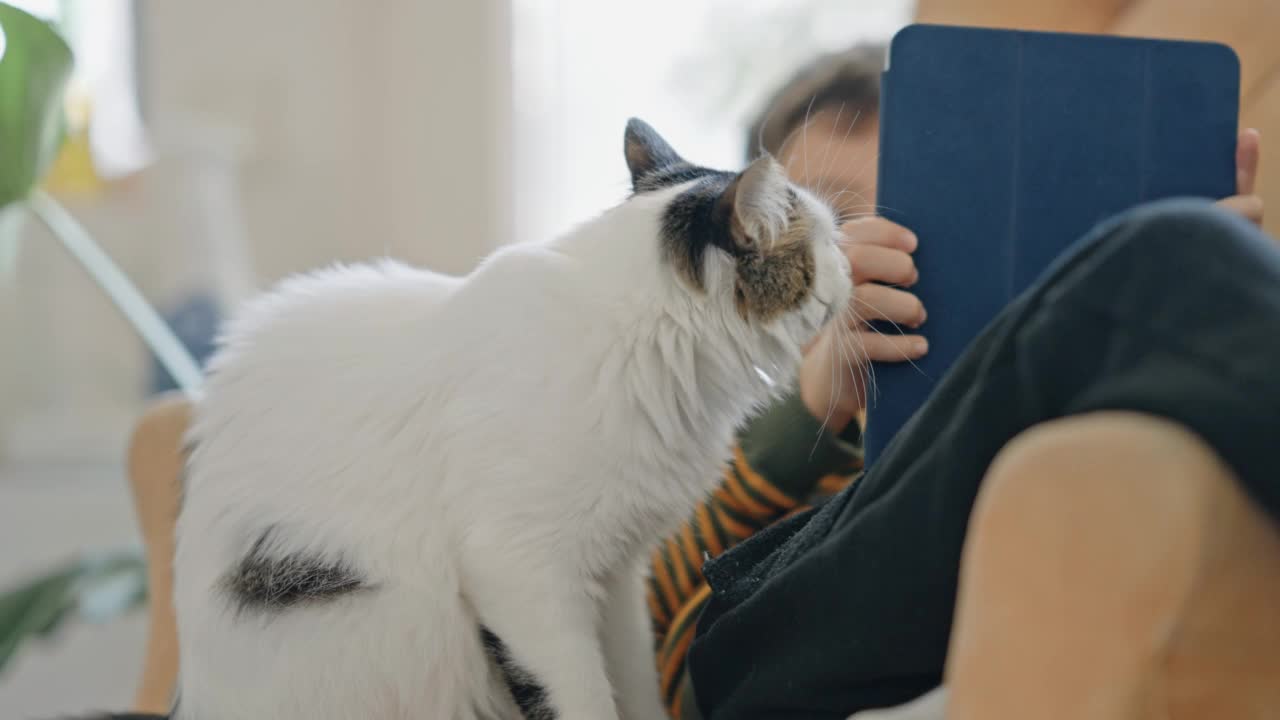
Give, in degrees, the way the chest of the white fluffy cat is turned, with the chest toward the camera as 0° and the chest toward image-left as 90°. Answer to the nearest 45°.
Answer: approximately 270°

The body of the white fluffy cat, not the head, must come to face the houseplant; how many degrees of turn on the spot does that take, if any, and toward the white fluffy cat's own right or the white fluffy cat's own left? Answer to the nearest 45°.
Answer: approximately 135° to the white fluffy cat's own left
